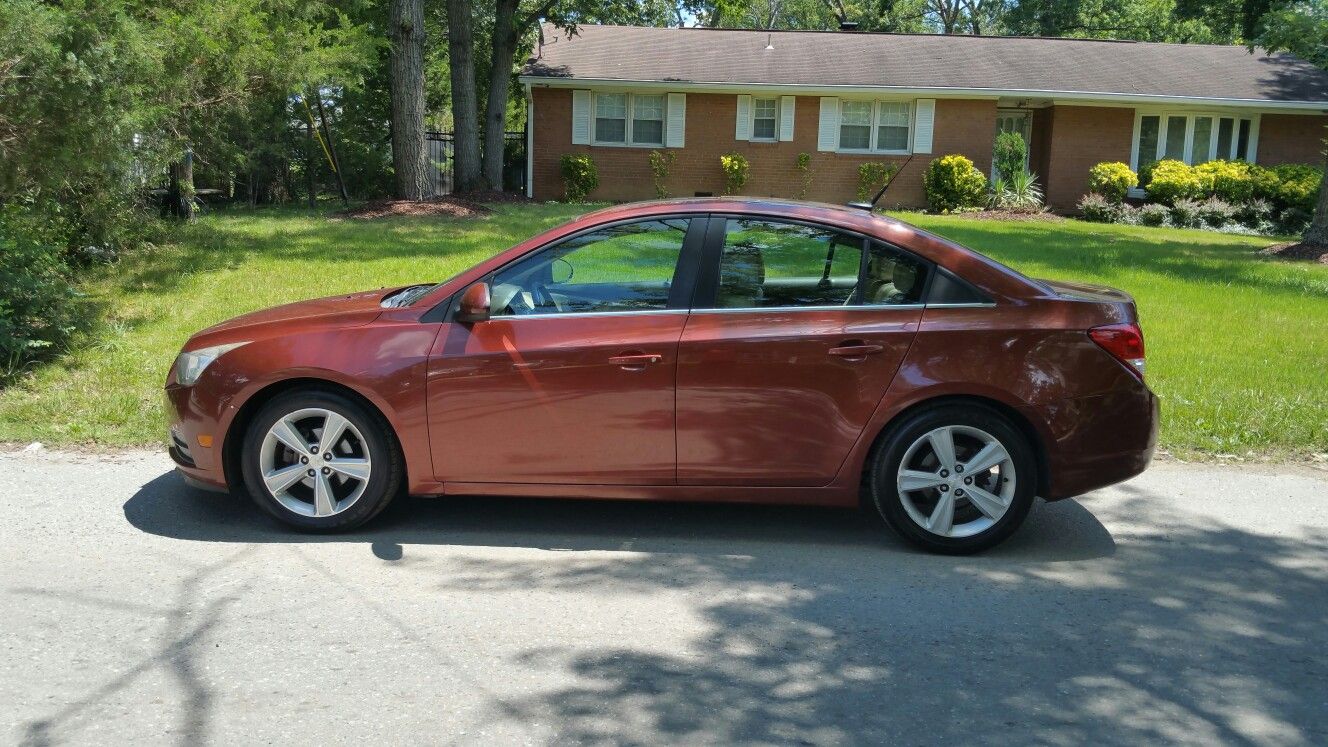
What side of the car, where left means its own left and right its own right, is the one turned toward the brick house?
right

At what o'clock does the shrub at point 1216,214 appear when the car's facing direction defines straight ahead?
The shrub is roughly at 4 o'clock from the car.

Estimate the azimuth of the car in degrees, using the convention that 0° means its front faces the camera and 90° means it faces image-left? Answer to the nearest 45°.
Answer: approximately 90°

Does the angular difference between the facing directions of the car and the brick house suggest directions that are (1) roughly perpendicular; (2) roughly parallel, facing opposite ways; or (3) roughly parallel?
roughly perpendicular

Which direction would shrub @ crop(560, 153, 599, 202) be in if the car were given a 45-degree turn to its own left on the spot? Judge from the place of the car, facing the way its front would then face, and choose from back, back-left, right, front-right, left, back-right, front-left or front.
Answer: back-right

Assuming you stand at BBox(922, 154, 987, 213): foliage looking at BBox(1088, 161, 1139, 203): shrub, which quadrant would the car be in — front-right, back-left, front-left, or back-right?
back-right

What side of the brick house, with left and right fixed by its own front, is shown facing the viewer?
front

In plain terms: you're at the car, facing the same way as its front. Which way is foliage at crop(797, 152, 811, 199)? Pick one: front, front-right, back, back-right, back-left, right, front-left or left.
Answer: right

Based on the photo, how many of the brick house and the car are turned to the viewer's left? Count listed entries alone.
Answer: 1

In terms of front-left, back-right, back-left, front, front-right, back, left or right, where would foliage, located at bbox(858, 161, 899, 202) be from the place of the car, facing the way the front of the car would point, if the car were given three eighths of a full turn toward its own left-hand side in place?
back-left

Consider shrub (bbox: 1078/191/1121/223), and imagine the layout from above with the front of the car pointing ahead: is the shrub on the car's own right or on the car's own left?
on the car's own right
